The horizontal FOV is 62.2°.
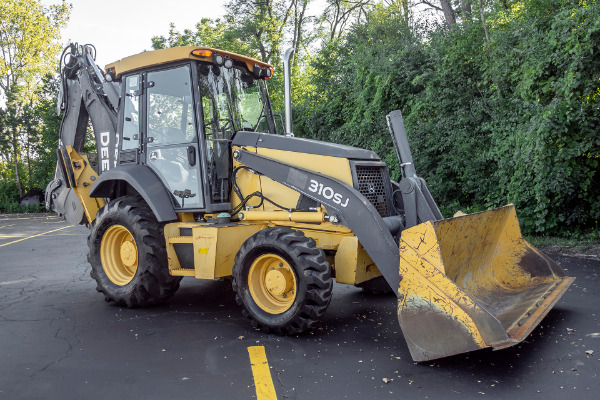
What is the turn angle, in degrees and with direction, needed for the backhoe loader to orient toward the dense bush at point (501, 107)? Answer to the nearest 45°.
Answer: approximately 90° to its left

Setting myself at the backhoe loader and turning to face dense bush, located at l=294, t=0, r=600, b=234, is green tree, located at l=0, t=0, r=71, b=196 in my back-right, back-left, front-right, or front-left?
front-left

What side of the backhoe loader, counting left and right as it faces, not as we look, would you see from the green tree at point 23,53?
back
